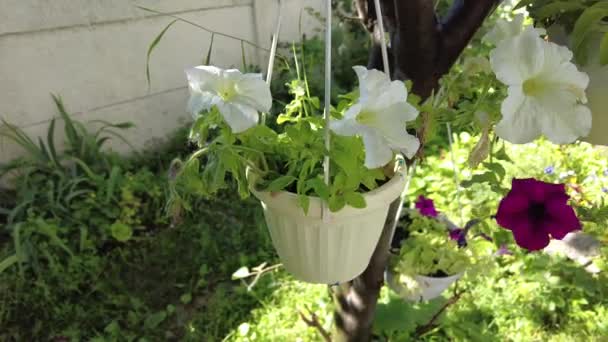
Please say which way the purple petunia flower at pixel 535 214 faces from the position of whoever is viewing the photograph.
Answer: facing the viewer

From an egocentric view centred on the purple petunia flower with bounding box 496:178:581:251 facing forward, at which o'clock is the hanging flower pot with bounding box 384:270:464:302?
The hanging flower pot is roughly at 5 o'clock from the purple petunia flower.

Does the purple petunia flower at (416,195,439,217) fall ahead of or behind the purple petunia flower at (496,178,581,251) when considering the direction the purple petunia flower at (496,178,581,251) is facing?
behind

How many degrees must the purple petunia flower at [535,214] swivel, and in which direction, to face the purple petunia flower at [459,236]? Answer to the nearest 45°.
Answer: approximately 180°
